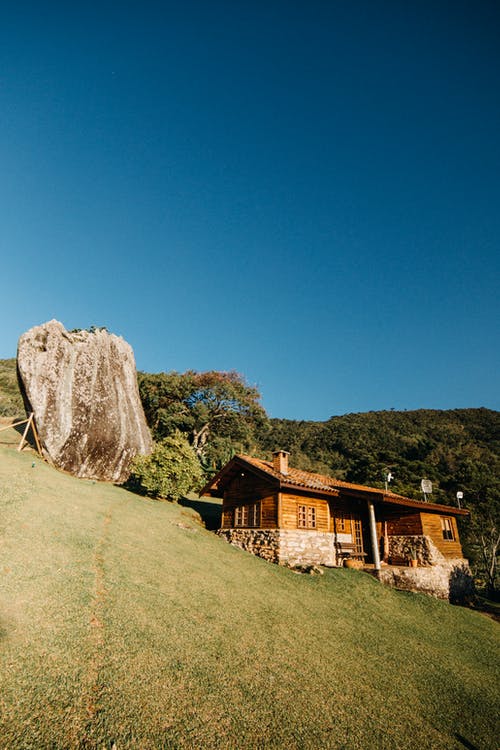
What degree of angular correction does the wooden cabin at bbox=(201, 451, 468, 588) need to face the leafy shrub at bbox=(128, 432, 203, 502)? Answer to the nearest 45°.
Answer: approximately 135° to its right

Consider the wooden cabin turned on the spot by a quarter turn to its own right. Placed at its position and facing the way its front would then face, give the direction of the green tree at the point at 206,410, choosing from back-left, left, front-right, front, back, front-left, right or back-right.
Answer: right

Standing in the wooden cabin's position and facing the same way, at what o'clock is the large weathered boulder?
The large weathered boulder is roughly at 4 o'clock from the wooden cabin.

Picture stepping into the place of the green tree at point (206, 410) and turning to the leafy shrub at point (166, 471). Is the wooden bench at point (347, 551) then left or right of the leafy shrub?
left

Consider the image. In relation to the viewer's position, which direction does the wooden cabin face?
facing the viewer and to the right of the viewer
